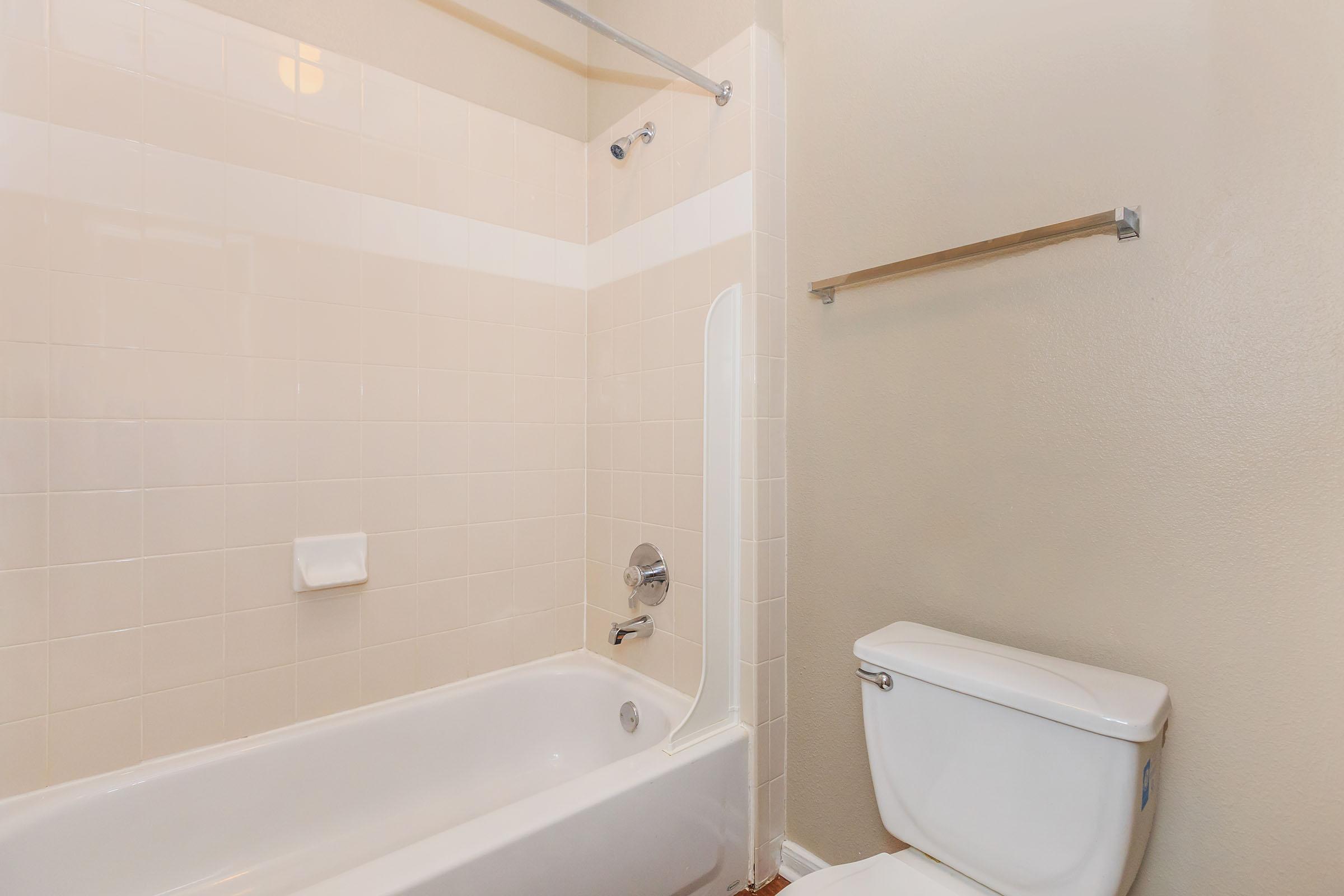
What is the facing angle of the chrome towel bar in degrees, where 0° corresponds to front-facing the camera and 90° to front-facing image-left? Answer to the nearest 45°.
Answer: approximately 45°

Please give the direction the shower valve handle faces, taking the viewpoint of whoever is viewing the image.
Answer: facing the viewer and to the left of the viewer

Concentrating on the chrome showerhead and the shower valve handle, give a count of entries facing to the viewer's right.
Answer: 0

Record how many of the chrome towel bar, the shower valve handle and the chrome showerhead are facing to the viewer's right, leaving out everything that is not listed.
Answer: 0

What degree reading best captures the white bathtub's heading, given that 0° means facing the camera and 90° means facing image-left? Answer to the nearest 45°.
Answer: approximately 315°

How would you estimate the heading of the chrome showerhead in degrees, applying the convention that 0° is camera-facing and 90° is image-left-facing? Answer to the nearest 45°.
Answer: approximately 45°

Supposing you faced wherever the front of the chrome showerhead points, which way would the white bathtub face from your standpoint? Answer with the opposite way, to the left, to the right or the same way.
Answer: to the left

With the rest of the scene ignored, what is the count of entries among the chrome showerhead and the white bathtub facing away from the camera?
0

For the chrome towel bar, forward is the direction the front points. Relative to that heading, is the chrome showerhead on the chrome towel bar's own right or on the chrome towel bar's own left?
on the chrome towel bar's own right

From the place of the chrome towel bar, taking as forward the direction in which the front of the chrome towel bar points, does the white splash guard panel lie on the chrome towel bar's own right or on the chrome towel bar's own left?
on the chrome towel bar's own right
